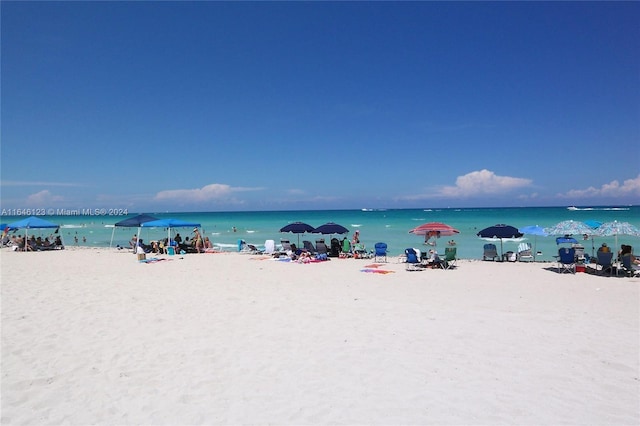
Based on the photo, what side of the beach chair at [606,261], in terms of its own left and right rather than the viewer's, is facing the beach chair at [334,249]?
left

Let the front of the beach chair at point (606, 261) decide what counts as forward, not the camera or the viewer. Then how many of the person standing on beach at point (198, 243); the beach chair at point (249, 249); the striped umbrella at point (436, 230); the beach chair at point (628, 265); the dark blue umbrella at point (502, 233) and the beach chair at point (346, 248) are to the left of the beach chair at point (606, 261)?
5

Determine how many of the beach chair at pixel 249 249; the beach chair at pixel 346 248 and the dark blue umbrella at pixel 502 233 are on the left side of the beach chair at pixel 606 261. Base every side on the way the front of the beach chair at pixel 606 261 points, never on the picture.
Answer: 3

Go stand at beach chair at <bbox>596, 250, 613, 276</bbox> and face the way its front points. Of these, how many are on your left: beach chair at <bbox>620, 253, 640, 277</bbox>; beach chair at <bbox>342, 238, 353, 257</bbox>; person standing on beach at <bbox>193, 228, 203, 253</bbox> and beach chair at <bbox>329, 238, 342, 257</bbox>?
3

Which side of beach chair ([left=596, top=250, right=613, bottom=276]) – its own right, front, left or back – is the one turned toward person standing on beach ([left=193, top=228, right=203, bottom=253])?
left

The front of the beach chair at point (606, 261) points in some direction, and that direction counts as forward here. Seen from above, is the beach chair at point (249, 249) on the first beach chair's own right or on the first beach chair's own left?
on the first beach chair's own left

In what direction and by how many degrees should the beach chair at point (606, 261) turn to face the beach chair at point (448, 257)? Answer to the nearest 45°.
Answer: approximately 90° to its left

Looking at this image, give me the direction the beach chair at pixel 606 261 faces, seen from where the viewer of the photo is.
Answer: facing away from the viewer

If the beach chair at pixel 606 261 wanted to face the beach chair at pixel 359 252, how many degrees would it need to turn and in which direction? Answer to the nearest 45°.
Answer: approximately 90° to its left

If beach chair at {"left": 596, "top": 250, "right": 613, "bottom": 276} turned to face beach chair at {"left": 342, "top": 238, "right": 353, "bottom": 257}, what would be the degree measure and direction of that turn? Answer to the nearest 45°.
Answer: approximately 90° to its left

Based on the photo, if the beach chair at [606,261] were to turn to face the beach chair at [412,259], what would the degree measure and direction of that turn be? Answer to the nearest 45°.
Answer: approximately 90° to its left

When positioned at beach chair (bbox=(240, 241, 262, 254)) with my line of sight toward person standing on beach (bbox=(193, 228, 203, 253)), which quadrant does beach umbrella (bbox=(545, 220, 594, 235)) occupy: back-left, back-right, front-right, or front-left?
back-left
